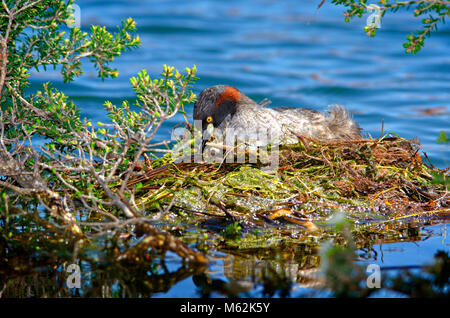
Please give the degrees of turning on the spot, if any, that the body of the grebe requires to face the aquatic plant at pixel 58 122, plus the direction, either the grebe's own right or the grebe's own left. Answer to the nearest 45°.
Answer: approximately 45° to the grebe's own left

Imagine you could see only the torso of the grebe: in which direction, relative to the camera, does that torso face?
to the viewer's left
